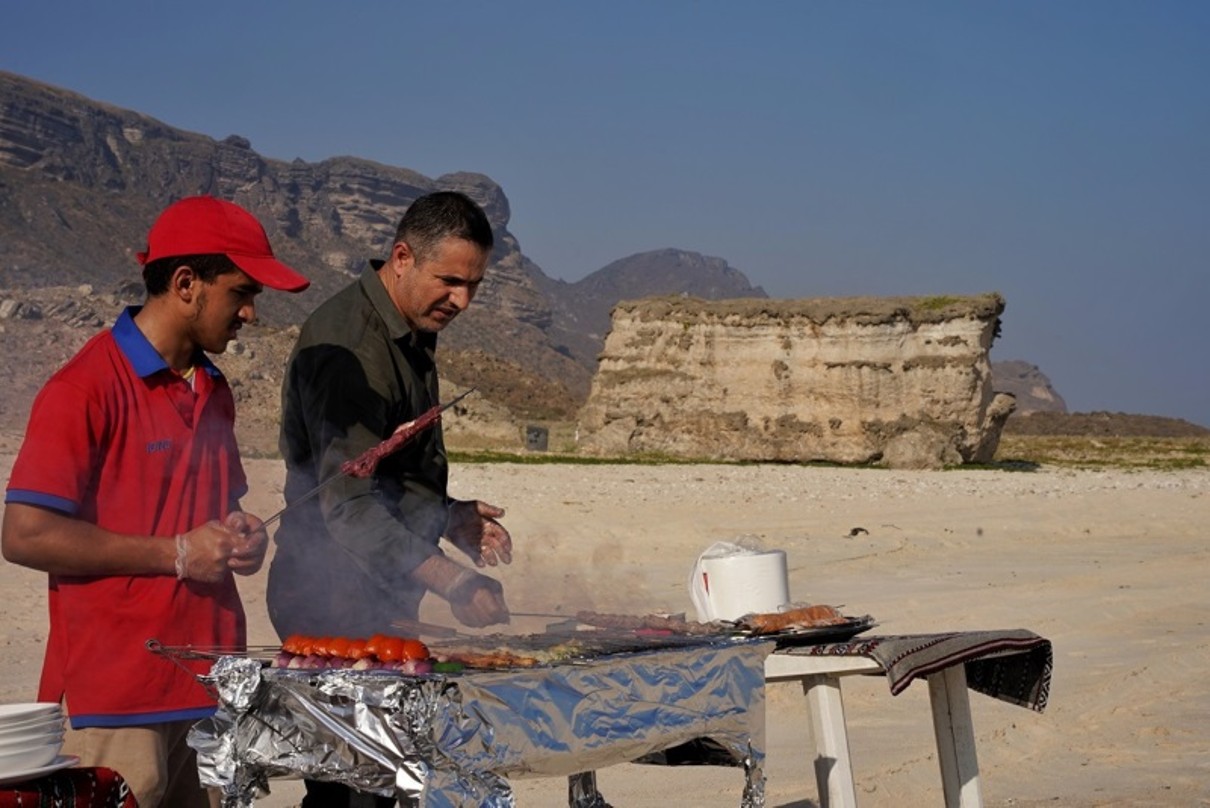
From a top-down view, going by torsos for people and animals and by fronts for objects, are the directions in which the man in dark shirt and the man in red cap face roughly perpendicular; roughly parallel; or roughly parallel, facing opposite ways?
roughly parallel

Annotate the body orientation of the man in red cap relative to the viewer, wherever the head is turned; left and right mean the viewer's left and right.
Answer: facing the viewer and to the right of the viewer

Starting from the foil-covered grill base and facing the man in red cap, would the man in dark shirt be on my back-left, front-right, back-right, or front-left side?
front-right

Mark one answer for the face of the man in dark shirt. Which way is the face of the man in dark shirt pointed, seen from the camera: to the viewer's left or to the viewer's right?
to the viewer's right

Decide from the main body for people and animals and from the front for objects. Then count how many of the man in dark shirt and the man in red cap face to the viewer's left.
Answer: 0

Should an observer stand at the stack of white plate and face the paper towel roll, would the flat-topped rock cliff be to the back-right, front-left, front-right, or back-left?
front-left

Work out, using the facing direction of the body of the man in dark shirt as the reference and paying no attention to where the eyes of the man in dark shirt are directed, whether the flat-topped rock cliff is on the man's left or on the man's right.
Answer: on the man's left

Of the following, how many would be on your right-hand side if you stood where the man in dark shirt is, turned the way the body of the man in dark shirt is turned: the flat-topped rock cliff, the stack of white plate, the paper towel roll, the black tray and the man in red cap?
2

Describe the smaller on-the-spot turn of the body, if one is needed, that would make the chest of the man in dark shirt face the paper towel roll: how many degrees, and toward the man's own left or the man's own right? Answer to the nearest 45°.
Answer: approximately 45° to the man's own left

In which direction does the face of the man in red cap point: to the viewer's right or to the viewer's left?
to the viewer's right

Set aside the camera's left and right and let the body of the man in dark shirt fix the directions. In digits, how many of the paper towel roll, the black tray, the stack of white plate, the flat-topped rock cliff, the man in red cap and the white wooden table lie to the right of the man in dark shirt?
2

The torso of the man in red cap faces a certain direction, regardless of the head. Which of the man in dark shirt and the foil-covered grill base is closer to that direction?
the foil-covered grill base

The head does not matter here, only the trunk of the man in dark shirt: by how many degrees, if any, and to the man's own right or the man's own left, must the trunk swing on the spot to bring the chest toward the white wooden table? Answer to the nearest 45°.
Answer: approximately 45° to the man's own left

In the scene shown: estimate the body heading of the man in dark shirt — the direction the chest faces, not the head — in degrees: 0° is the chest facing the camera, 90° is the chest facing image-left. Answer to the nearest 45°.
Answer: approximately 315°

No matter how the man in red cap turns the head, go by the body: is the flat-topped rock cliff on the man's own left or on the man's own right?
on the man's own left
